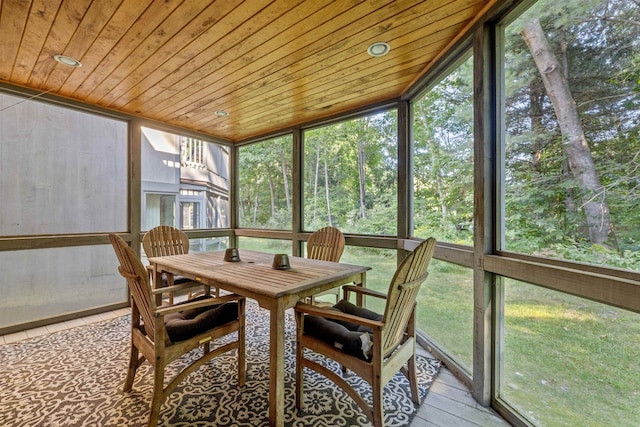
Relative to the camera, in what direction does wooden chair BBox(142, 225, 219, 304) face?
facing the viewer and to the right of the viewer

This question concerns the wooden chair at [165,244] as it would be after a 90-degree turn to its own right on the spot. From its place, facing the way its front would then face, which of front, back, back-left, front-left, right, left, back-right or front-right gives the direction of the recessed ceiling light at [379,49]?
left

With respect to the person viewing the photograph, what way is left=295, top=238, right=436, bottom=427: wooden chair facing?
facing away from the viewer and to the left of the viewer

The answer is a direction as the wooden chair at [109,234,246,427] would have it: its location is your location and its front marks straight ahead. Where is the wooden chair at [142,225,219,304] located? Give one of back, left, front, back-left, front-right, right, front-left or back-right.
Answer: front-left

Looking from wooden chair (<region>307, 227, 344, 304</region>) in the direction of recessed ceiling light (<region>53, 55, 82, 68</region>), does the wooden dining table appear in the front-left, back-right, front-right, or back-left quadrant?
front-left

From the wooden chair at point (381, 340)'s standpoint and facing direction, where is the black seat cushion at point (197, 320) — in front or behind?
in front

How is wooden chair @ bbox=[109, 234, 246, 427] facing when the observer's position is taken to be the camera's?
facing away from the viewer and to the right of the viewer

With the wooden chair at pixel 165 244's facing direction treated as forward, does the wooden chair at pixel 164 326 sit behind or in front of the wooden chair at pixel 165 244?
in front

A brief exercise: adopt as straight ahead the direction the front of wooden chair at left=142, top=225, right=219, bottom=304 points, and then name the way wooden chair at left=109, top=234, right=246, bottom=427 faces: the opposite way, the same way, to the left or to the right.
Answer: to the left

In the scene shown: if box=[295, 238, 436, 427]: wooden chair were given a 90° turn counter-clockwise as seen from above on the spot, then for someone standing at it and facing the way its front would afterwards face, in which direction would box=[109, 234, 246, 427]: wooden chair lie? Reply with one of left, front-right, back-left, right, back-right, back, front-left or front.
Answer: front-right

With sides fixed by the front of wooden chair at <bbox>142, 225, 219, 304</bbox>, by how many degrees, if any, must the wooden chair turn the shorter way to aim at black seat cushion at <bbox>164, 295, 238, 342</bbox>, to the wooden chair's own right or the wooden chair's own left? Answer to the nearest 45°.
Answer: approximately 45° to the wooden chair's own right

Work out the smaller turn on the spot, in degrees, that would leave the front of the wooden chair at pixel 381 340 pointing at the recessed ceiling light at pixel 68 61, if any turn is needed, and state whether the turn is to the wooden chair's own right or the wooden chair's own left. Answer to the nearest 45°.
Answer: approximately 45° to the wooden chair's own left

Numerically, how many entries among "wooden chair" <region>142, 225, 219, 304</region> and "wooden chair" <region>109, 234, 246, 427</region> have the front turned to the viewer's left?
0
